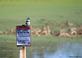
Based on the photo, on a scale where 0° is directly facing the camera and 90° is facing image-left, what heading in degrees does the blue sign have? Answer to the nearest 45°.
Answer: approximately 0°
